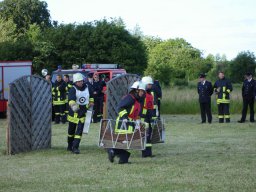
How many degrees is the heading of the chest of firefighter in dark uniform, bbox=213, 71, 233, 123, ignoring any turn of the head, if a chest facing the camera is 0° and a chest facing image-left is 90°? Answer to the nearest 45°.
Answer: approximately 0°

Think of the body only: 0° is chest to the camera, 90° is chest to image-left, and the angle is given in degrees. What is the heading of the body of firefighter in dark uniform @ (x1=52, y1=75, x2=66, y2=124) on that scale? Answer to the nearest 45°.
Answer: approximately 0°

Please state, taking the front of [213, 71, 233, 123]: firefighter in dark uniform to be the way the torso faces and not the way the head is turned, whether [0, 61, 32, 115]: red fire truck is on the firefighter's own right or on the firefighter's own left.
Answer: on the firefighter's own right

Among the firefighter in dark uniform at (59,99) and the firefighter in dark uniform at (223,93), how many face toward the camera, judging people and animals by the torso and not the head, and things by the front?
2

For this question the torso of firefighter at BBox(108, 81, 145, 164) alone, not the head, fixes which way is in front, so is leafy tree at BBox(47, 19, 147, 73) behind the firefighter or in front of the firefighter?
behind

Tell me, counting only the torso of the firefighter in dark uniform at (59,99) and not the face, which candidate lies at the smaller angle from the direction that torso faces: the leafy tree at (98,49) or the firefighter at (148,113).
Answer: the firefighter

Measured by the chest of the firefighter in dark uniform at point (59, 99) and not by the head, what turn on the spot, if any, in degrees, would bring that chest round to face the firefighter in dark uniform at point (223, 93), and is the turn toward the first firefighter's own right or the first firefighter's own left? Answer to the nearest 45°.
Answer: approximately 90° to the first firefighter's own left

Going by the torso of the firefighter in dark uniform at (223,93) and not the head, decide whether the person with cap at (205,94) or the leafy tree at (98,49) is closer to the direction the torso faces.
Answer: the person with cap

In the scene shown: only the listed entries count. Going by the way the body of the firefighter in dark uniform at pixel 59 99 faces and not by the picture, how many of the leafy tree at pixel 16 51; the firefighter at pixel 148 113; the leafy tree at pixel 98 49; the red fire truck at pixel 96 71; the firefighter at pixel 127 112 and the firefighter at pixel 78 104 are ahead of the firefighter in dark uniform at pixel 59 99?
3

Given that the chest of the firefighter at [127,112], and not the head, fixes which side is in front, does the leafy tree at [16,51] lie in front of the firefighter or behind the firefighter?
behind
